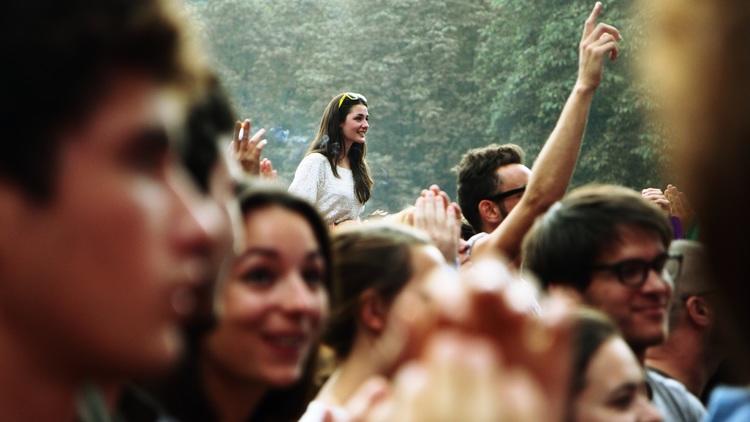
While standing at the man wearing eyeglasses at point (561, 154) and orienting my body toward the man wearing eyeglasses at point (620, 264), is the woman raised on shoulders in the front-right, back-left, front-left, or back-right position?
back-right

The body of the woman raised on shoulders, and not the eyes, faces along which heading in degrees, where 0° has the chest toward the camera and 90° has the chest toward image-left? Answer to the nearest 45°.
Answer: approximately 315°

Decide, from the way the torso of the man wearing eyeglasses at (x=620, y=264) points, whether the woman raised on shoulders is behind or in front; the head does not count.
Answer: behind

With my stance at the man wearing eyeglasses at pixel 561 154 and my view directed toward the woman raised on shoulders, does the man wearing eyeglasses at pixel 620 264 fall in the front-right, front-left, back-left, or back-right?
back-left
